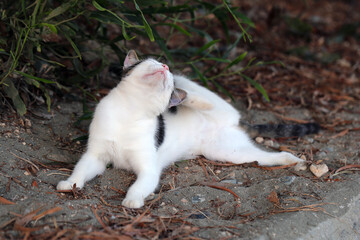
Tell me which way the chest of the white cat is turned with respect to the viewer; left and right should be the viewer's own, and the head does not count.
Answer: facing the viewer and to the left of the viewer

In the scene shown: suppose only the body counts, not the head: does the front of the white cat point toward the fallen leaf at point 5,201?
yes

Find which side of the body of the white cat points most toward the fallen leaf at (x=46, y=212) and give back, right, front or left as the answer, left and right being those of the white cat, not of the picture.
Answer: front

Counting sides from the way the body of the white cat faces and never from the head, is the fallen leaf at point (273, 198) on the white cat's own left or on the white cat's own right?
on the white cat's own left

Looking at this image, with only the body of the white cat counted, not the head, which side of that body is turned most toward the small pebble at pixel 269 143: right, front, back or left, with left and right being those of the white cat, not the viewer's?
back

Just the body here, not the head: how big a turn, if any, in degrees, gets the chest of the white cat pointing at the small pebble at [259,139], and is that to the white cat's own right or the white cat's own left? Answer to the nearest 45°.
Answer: approximately 180°

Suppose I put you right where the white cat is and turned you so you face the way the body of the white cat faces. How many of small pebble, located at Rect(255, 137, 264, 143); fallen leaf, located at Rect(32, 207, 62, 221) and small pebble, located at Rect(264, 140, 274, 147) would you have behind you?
2

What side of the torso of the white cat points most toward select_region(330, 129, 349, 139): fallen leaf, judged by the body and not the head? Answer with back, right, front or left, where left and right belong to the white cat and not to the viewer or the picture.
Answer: back

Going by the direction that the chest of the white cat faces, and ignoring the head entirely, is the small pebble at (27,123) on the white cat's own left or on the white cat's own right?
on the white cat's own right

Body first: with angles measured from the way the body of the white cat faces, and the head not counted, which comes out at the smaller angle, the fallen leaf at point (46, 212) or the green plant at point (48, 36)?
the fallen leaf

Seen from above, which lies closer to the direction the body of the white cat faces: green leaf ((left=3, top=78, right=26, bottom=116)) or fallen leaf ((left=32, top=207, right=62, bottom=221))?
the fallen leaf

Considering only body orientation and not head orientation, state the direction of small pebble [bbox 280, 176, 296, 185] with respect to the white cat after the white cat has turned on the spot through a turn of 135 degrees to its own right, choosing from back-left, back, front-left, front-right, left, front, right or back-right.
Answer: right

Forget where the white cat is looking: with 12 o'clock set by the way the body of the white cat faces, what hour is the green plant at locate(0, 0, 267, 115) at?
The green plant is roughly at 3 o'clock from the white cat.

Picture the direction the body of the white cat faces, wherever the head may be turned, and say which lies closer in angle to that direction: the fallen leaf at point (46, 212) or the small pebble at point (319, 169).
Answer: the fallen leaf
